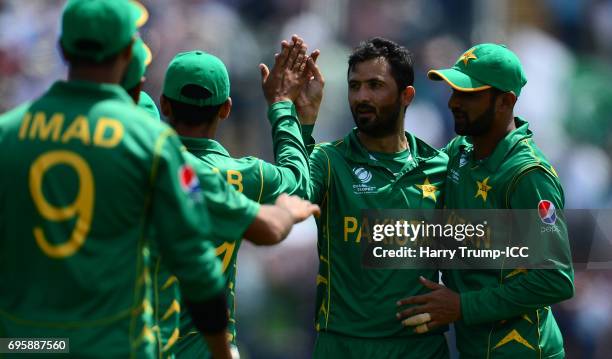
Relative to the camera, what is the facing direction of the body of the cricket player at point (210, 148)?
away from the camera

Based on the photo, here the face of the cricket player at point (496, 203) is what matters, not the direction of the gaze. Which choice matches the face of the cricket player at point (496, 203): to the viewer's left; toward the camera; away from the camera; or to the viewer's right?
to the viewer's left

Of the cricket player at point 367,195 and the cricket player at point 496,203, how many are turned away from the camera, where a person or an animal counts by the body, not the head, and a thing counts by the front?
0

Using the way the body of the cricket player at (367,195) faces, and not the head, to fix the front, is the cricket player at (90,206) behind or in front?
in front

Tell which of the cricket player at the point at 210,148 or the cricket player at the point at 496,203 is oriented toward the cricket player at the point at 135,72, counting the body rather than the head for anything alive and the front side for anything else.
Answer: the cricket player at the point at 496,203

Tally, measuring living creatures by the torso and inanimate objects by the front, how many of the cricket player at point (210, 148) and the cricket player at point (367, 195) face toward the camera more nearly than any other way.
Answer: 1

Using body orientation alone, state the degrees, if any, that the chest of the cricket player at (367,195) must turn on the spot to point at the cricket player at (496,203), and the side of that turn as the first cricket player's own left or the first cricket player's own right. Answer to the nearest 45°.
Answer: approximately 90° to the first cricket player's own left

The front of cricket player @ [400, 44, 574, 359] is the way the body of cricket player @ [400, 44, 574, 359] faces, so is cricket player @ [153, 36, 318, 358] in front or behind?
in front

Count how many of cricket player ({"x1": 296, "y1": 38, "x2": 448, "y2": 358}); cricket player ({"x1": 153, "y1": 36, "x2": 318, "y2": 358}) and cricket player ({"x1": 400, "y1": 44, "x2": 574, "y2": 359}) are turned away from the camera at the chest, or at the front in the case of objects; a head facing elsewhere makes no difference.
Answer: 1

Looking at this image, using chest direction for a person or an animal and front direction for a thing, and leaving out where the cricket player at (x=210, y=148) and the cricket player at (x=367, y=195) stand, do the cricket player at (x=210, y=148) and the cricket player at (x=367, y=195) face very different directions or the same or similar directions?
very different directions

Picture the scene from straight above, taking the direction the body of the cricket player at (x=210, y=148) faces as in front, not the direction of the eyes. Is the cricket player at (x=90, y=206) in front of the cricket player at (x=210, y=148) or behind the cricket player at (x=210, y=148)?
behind
